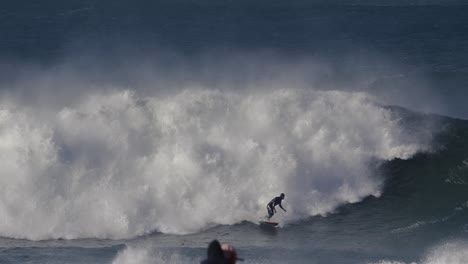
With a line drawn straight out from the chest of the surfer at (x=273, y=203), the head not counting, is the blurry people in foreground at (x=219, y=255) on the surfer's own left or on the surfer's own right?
on the surfer's own right

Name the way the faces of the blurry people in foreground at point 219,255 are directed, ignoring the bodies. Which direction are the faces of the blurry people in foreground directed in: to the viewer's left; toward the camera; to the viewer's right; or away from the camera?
away from the camera
